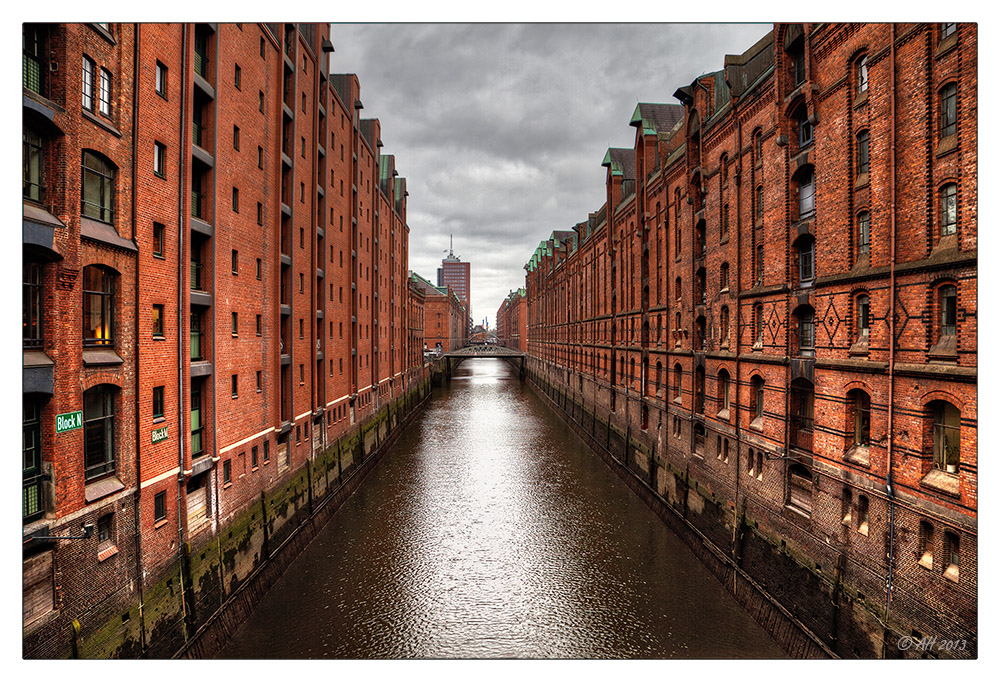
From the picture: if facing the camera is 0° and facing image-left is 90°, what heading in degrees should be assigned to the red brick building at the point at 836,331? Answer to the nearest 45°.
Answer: approximately 45°

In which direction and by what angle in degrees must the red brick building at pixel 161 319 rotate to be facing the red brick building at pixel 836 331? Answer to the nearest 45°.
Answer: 0° — it already faces it

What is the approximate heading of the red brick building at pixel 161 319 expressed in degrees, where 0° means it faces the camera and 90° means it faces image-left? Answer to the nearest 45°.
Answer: approximately 315°
